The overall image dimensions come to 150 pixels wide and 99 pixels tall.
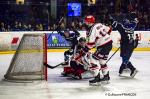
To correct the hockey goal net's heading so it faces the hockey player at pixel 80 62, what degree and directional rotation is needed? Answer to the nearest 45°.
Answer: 0° — it already faces them

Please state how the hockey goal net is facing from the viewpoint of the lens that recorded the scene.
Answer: facing to the right of the viewer

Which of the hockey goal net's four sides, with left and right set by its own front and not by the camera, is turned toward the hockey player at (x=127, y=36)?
front
